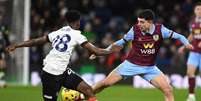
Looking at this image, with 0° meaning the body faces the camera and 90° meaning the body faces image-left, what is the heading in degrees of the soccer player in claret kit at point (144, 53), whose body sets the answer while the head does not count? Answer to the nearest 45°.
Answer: approximately 0°

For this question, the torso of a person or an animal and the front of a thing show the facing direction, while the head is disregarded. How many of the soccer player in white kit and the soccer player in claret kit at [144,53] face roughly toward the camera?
1

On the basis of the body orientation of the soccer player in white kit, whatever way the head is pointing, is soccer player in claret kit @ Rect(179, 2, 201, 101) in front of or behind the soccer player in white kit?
in front

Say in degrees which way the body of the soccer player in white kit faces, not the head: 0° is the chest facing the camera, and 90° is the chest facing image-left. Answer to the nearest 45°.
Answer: approximately 225°
